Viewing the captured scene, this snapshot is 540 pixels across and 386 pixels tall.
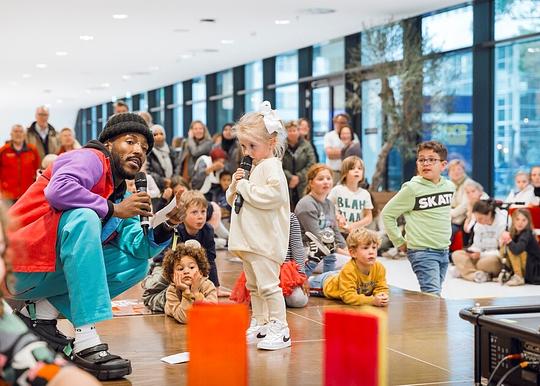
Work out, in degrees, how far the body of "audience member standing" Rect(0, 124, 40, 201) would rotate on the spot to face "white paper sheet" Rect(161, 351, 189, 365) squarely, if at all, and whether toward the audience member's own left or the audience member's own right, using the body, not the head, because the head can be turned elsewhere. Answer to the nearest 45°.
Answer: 0° — they already face it

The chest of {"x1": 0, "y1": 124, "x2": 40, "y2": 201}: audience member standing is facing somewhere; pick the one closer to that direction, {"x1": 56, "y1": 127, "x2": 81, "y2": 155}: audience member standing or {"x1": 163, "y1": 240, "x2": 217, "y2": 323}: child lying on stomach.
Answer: the child lying on stomach

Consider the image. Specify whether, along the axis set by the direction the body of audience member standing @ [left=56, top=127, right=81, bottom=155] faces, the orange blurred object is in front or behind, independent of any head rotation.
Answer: in front

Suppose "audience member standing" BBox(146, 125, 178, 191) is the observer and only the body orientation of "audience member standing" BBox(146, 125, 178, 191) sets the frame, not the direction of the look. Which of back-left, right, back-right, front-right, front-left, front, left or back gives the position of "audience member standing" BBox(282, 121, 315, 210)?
left

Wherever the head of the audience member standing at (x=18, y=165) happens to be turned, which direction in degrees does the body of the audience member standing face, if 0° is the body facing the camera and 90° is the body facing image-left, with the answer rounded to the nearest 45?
approximately 0°

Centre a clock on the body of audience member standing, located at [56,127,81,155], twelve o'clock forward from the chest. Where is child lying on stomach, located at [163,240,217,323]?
The child lying on stomach is roughly at 12 o'clock from the audience member standing.

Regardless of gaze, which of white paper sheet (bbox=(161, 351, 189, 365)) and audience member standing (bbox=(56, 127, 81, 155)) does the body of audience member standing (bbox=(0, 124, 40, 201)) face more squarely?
the white paper sheet
